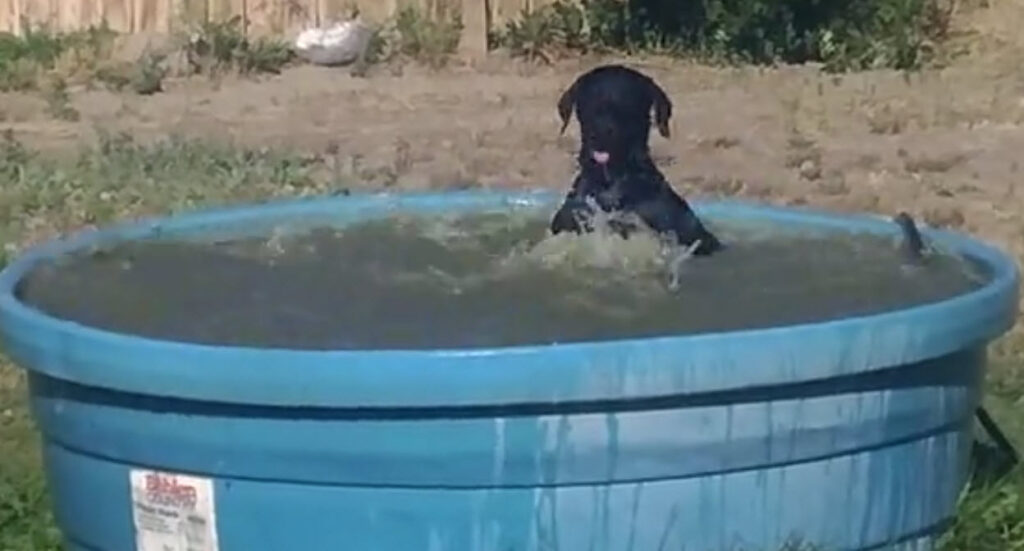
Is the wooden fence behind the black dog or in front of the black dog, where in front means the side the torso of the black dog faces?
behind

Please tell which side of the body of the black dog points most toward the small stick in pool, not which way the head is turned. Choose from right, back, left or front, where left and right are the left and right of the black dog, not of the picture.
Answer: left

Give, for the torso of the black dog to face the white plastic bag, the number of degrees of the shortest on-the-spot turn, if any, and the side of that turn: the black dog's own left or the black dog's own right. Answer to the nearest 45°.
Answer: approximately 180°

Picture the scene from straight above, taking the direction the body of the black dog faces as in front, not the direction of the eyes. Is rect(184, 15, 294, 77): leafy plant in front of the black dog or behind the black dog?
behind

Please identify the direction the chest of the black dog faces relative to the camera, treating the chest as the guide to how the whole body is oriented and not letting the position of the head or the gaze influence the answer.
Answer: toward the camera
